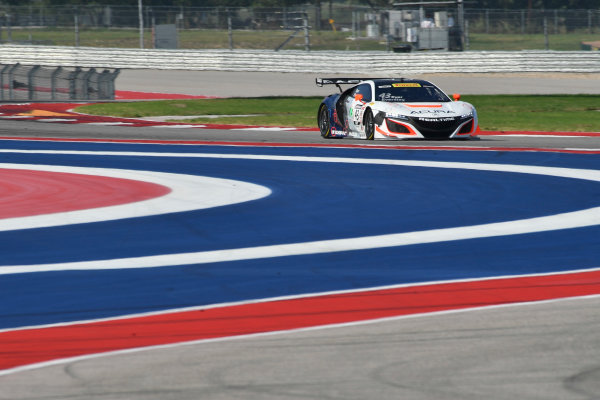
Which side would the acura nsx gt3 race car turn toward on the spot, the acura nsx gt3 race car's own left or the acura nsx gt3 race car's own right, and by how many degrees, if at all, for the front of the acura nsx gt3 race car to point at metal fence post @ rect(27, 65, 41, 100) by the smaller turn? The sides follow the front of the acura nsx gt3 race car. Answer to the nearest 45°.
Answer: approximately 180°

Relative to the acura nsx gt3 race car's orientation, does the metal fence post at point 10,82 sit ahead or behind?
behind

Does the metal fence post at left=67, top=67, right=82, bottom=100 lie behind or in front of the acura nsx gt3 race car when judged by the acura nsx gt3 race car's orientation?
behind

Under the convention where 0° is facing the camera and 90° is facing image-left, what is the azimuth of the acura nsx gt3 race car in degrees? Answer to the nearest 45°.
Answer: approximately 315°

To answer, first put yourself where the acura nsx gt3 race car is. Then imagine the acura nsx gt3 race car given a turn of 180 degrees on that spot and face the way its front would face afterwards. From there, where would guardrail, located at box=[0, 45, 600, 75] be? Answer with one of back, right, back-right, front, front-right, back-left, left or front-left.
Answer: front-right
